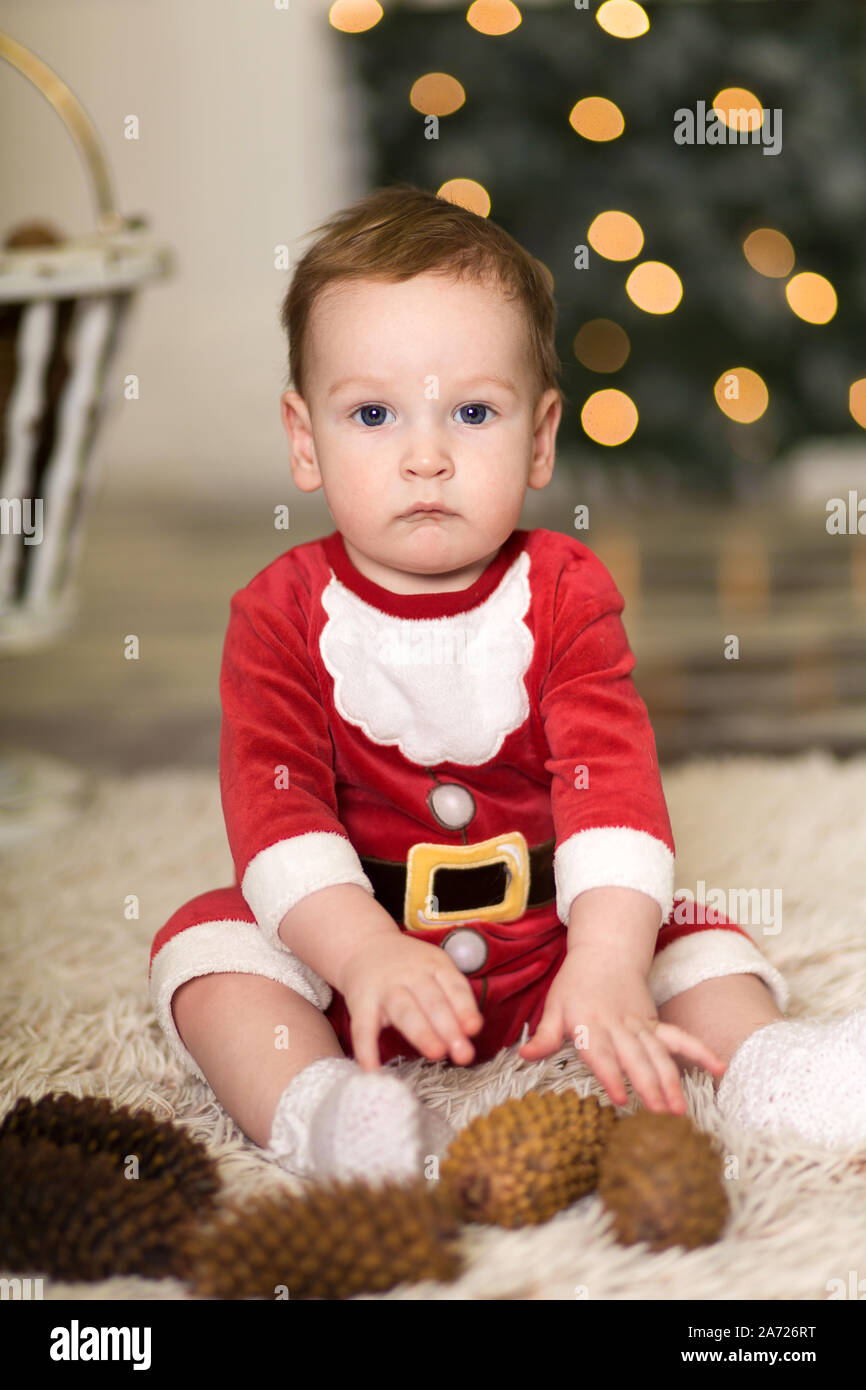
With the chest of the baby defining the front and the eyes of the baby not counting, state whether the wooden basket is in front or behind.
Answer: behind

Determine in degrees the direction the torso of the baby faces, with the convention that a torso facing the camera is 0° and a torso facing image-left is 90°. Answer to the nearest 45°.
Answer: approximately 0°

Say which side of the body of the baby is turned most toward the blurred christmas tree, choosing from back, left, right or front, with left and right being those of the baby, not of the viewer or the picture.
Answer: back

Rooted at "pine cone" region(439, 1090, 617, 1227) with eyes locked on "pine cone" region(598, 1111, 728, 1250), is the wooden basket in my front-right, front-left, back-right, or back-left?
back-left
